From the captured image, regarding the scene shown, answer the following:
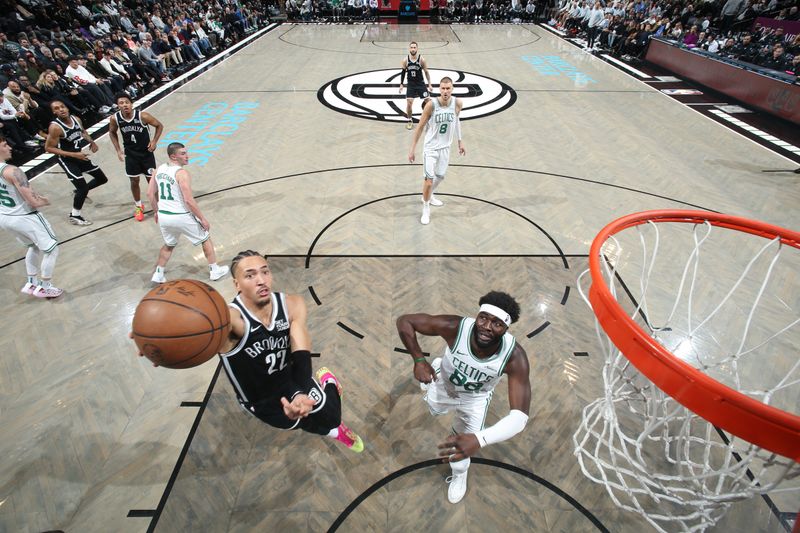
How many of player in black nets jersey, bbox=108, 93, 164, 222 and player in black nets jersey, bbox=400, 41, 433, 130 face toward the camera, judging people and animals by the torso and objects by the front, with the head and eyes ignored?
2

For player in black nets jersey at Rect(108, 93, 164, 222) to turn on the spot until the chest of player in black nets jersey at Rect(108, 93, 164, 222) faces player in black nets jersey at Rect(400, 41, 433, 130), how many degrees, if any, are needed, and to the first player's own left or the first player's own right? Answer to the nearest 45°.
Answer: approximately 90° to the first player's own left
